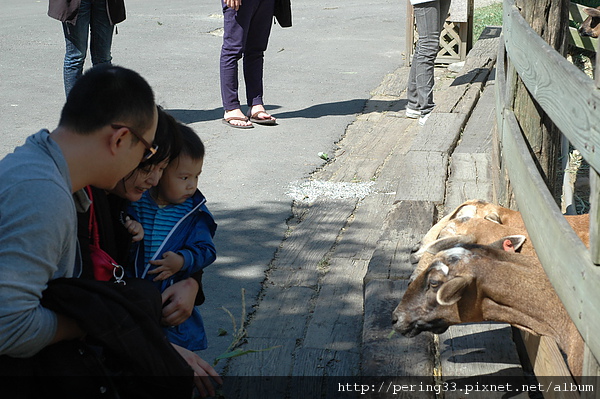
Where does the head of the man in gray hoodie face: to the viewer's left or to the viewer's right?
to the viewer's right

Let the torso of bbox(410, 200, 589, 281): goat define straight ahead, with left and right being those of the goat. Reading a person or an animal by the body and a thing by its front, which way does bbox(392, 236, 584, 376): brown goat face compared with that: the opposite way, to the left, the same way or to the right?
the same way

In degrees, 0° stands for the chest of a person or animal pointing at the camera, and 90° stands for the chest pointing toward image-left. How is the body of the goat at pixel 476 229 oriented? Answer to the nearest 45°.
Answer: approximately 90°

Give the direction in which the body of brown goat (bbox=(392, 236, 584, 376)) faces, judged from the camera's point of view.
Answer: to the viewer's left

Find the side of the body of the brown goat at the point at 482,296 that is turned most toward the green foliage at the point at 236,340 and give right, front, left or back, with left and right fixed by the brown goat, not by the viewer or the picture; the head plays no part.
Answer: front

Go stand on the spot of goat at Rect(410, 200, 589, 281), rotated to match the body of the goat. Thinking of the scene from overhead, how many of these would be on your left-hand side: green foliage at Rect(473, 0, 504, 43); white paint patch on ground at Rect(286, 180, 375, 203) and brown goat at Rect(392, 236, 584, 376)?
1

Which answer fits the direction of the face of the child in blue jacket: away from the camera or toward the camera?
toward the camera

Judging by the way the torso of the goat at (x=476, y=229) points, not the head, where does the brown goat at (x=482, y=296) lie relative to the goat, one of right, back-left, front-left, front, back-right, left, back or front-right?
left

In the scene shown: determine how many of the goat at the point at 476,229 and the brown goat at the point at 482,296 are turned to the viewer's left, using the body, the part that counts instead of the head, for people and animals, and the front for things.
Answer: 2

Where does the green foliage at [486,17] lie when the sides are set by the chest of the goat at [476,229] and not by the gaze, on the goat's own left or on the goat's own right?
on the goat's own right

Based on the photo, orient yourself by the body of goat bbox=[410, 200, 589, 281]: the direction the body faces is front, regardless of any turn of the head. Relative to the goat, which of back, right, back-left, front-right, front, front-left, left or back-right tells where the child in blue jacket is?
front-left

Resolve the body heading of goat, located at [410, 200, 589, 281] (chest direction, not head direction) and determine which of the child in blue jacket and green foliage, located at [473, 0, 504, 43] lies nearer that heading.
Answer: the child in blue jacket

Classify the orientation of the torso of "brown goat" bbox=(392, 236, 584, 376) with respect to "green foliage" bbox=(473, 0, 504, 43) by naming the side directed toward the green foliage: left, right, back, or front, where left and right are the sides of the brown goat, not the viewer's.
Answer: right
